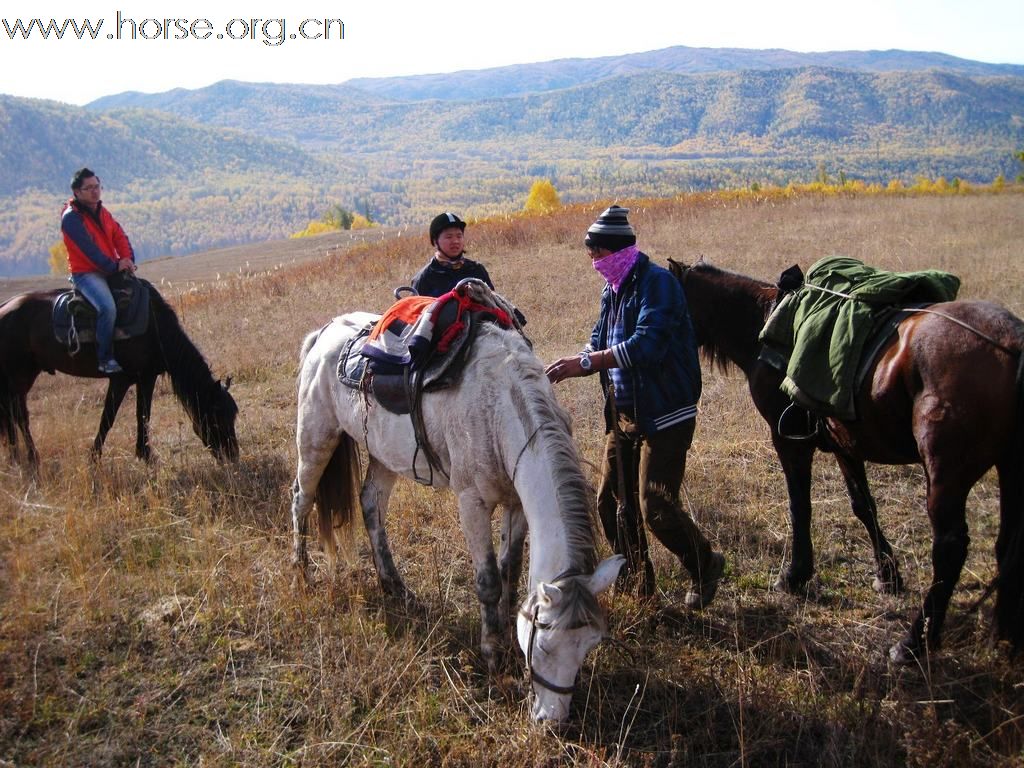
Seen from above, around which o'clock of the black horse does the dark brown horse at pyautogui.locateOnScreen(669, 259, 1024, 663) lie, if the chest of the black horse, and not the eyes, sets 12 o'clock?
The dark brown horse is roughly at 2 o'clock from the black horse.

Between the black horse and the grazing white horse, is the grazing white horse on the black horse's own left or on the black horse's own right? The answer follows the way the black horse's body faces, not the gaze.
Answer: on the black horse's own right

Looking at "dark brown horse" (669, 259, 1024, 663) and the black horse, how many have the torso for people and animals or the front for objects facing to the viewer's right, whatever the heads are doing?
1

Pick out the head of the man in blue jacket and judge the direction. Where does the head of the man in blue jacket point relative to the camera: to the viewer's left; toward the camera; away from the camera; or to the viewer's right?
to the viewer's left

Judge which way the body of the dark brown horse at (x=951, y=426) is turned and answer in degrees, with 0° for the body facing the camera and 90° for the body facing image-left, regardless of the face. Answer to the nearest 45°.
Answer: approximately 135°

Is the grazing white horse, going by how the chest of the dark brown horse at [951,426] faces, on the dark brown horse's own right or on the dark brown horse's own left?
on the dark brown horse's own left

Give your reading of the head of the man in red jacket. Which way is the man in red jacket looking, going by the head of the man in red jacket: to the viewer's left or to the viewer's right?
to the viewer's right

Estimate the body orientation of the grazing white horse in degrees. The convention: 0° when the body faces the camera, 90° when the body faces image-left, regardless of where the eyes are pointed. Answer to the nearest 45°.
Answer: approximately 315°

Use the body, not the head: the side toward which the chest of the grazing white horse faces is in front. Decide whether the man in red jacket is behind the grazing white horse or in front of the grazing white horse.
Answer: behind

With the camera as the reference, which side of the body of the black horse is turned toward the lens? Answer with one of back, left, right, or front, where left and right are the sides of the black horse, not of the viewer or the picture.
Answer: right

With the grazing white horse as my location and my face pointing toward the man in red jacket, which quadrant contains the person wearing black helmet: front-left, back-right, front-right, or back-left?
front-right

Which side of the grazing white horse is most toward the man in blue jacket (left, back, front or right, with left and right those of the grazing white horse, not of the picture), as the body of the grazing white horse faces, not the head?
left
